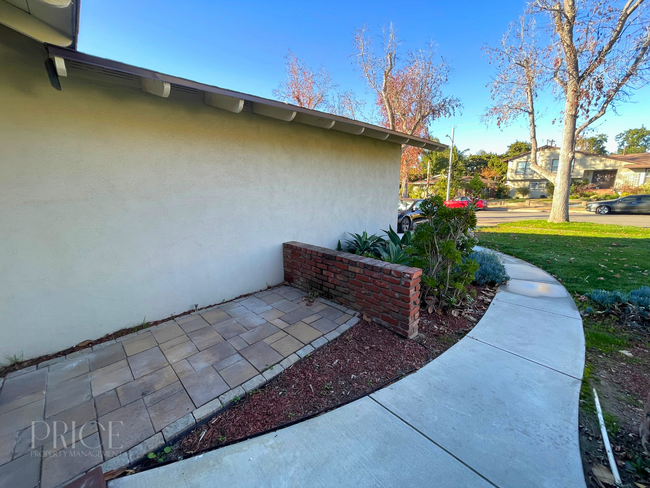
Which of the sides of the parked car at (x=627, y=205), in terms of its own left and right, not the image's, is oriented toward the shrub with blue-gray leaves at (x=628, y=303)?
left

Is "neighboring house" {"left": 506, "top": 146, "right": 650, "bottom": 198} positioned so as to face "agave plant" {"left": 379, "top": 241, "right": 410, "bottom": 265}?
yes

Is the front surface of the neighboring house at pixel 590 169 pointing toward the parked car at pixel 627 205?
yes

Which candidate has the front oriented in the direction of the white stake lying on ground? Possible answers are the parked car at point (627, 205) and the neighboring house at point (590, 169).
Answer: the neighboring house

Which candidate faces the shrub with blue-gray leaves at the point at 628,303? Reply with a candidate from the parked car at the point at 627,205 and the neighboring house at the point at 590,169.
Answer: the neighboring house

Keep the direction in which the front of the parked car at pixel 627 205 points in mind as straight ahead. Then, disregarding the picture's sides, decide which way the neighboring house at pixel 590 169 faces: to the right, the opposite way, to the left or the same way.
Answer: to the left

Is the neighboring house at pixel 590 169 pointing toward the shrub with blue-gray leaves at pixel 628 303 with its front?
yes

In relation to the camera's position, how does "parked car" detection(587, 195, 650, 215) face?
facing to the left of the viewer

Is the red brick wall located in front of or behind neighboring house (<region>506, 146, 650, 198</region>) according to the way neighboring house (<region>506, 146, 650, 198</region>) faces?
in front

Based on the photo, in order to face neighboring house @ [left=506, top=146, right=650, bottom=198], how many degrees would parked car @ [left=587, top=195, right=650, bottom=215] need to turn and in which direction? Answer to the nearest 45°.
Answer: approximately 90° to its right

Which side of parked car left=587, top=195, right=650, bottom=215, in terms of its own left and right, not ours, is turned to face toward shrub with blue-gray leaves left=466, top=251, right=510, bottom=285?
left

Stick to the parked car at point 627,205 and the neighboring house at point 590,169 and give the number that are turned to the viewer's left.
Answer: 1
